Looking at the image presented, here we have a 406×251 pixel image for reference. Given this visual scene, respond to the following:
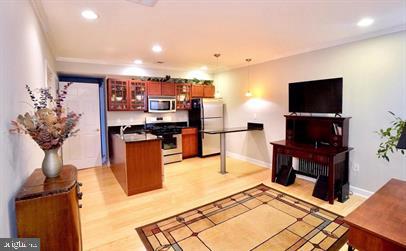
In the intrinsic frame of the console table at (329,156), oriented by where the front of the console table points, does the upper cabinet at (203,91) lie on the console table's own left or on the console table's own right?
on the console table's own right

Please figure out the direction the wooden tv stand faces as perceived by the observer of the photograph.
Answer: facing the viewer and to the left of the viewer

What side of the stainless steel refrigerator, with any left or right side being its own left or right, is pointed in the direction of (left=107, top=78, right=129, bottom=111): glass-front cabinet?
right

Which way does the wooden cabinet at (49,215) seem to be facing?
to the viewer's right

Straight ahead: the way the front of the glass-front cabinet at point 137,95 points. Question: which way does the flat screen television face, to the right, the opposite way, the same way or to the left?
to the right

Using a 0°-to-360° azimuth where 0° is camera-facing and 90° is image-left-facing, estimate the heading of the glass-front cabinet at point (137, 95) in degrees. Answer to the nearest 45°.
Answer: approximately 0°

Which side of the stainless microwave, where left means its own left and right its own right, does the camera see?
front

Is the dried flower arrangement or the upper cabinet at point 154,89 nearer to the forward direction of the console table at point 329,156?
the dried flower arrangement

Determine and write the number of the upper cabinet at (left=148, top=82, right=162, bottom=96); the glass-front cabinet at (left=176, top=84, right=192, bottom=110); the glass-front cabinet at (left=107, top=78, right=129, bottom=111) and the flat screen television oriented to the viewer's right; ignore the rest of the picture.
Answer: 0

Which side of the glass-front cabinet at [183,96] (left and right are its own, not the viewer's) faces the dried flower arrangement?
front

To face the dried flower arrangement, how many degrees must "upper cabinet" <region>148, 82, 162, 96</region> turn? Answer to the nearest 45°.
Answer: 0° — it already faces it

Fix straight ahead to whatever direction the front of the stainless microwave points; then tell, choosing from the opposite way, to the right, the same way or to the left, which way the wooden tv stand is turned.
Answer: to the right

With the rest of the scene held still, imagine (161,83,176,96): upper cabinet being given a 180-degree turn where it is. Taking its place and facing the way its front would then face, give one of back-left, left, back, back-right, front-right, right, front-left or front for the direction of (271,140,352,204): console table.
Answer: back-right

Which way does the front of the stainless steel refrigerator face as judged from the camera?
facing the viewer and to the right of the viewer
